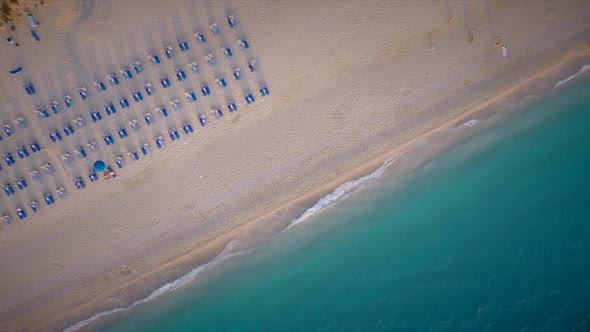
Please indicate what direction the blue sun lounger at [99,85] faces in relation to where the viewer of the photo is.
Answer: facing the viewer and to the right of the viewer

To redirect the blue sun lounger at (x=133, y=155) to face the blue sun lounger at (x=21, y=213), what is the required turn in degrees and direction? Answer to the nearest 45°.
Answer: approximately 135° to its right

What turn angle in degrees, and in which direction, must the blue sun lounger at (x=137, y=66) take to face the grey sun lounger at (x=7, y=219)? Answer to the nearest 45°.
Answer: approximately 135° to its right

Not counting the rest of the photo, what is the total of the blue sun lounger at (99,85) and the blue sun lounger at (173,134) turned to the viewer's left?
0

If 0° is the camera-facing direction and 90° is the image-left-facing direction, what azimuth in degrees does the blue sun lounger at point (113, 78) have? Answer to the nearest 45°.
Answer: approximately 315°
